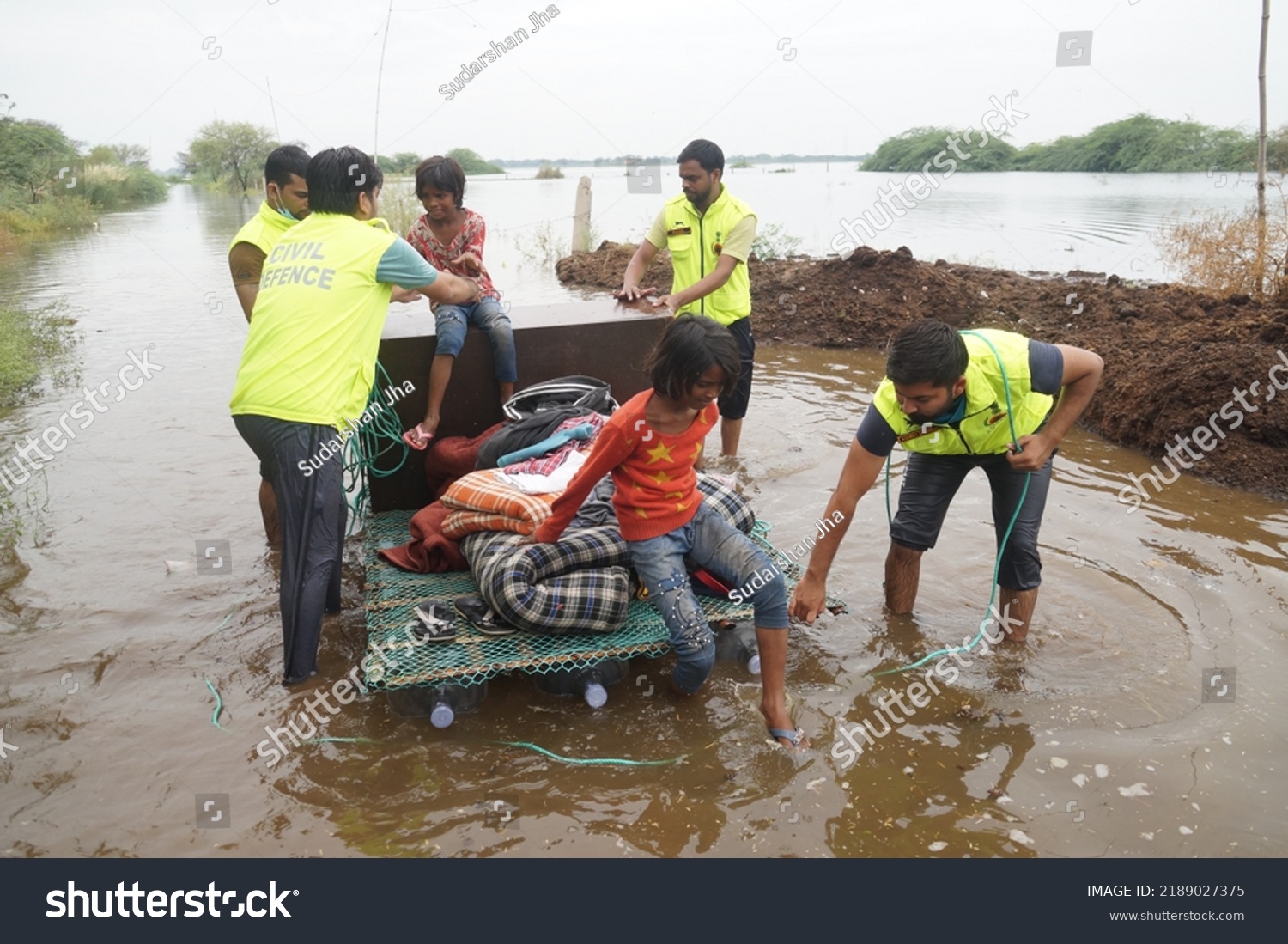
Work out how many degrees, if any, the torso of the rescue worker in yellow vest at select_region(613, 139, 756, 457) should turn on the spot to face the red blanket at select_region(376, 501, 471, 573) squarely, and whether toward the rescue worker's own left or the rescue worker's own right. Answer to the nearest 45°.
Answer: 0° — they already face it

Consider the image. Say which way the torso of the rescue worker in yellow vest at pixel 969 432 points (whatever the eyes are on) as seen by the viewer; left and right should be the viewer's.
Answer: facing the viewer and to the left of the viewer

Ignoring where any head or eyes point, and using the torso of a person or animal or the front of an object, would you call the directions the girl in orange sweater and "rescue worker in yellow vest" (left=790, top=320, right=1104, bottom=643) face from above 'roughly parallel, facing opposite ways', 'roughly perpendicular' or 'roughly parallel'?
roughly perpendicular

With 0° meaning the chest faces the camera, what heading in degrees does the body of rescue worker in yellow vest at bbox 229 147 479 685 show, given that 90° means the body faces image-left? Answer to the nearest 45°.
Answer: approximately 225°

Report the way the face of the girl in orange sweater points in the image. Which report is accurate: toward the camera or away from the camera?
toward the camera

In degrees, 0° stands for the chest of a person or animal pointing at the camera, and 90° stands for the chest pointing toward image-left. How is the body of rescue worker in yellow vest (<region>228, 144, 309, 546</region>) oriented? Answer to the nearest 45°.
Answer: approximately 315°

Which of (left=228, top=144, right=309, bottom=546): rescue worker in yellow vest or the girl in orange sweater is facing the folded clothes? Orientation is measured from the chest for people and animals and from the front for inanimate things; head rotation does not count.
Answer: the rescue worker in yellow vest

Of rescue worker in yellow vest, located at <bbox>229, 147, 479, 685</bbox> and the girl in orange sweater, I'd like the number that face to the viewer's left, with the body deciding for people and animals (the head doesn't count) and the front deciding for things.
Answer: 0

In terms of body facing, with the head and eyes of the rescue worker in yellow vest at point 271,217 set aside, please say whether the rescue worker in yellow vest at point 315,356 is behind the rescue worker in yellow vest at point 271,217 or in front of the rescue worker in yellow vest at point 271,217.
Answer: in front

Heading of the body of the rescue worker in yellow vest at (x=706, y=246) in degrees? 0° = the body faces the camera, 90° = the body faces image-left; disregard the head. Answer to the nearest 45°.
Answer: approximately 45°

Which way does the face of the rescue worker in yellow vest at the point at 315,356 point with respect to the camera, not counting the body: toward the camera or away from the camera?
away from the camera

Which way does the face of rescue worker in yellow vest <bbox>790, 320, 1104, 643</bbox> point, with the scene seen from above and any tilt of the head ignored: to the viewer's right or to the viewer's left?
to the viewer's left
